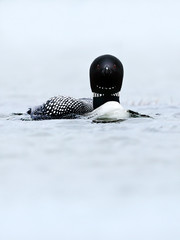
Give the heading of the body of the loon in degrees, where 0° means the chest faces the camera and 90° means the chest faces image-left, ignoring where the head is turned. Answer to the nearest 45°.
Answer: approximately 315°
